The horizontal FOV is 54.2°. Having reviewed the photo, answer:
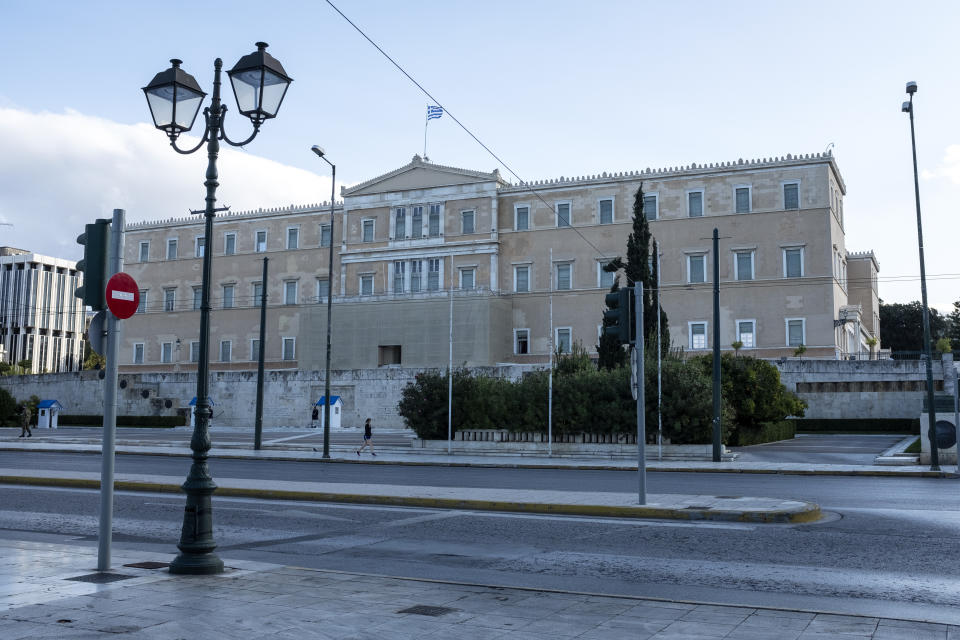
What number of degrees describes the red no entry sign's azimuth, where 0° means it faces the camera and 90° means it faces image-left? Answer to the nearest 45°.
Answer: approximately 315°

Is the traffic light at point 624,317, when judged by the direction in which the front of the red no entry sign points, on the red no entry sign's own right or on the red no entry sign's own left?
on the red no entry sign's own left

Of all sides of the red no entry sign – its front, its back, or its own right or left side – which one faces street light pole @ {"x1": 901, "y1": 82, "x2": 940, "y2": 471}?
left

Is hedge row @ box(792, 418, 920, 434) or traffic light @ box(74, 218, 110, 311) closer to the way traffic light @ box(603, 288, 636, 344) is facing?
the traffic light
